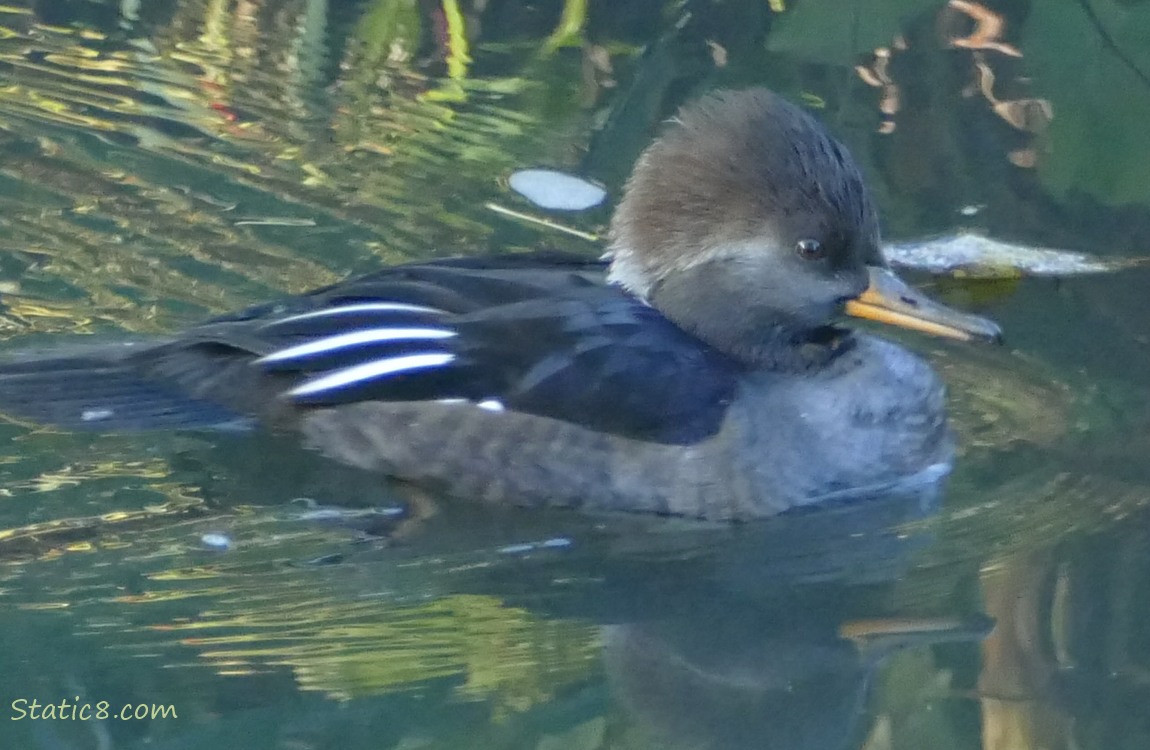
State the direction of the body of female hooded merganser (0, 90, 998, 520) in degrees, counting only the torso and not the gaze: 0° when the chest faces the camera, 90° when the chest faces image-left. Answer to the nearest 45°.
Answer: approximately 270°

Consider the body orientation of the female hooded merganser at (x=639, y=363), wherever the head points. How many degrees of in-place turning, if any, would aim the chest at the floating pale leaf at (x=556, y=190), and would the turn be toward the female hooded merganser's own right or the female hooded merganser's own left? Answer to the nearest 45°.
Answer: approximately 90° to the female hooded merganser's own left

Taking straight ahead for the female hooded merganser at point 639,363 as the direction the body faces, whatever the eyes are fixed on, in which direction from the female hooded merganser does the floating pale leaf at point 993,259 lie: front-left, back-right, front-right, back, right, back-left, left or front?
front-left
